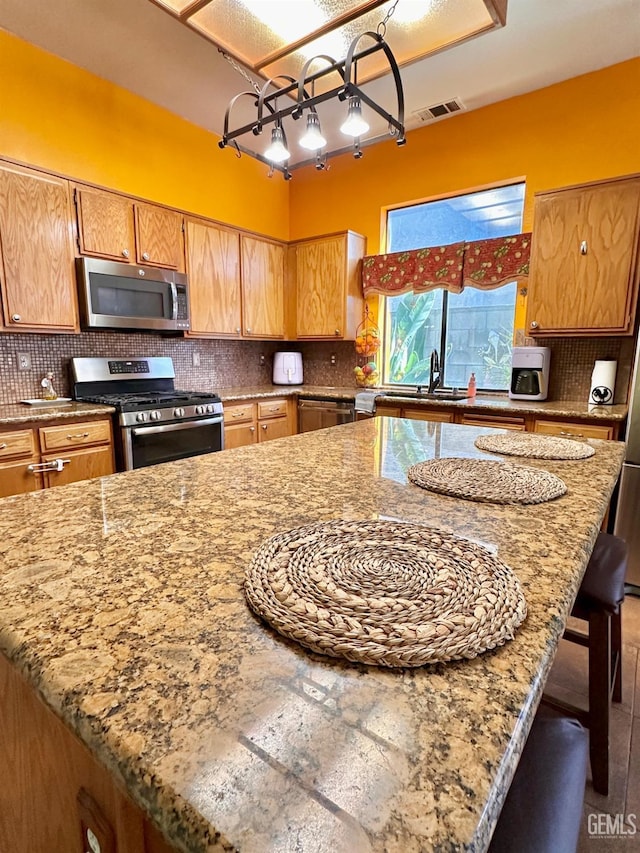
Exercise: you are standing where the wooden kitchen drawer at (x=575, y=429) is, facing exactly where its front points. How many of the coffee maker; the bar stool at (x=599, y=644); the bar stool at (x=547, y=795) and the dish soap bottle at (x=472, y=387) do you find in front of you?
2

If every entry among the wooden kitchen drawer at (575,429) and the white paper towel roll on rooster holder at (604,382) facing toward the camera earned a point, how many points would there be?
2

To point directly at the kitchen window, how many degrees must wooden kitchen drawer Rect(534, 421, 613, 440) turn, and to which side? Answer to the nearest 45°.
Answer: approximately 135° to its right

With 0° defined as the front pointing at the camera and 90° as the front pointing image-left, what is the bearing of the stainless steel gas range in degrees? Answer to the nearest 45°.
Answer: approximately 315°

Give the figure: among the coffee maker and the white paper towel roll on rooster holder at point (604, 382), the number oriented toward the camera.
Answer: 2

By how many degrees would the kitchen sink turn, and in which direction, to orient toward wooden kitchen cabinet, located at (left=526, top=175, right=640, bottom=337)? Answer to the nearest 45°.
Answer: approximately 90° to its left

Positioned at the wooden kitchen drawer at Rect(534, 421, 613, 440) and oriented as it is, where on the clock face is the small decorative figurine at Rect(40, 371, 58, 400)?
The small decorative figurine is roughly at 2 o'clock from the wooden kitchen drawer.

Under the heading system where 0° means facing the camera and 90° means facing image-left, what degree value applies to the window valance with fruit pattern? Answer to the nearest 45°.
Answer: approximately 45°
